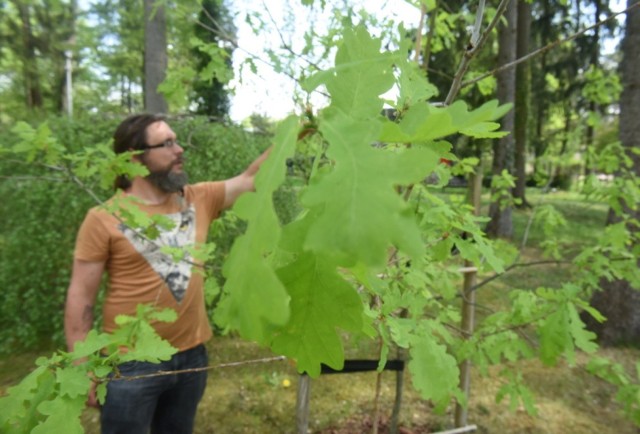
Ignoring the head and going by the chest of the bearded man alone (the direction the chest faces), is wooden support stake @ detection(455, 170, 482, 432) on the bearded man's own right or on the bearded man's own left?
on the bearded man's own left

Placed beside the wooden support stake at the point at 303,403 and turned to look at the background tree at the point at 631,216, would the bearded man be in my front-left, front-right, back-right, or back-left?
back-left

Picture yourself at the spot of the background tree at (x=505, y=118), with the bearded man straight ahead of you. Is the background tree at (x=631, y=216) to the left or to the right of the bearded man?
left

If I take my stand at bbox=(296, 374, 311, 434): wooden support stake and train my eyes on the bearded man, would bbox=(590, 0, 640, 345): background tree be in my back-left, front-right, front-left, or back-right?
back-right

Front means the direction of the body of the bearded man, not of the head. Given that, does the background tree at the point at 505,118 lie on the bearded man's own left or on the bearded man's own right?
on the bearded man's own left

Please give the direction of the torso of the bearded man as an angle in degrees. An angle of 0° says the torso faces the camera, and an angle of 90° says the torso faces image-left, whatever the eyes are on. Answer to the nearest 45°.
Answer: approximately 315°

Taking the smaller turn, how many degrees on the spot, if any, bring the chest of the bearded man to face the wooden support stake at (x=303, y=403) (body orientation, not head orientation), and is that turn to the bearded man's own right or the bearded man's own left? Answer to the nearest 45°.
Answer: approximately 45° to the bearded man's own left

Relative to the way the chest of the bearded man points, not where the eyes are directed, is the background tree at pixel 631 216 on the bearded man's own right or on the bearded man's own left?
on the bearded man's own left
